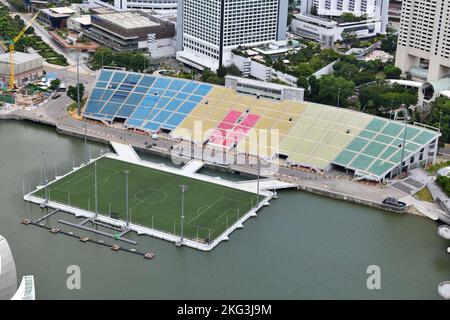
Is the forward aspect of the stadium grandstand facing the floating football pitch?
yes

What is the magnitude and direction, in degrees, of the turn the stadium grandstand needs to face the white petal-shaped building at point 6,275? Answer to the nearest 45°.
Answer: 0° — it already faces it

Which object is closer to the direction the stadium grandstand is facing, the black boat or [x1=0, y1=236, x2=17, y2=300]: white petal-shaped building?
the white petal-shaped building

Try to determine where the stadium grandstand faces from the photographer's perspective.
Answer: facing the viewer and to the left of the viewer

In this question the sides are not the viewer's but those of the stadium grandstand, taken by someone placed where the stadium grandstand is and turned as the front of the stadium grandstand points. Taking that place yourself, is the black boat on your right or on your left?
on your left
